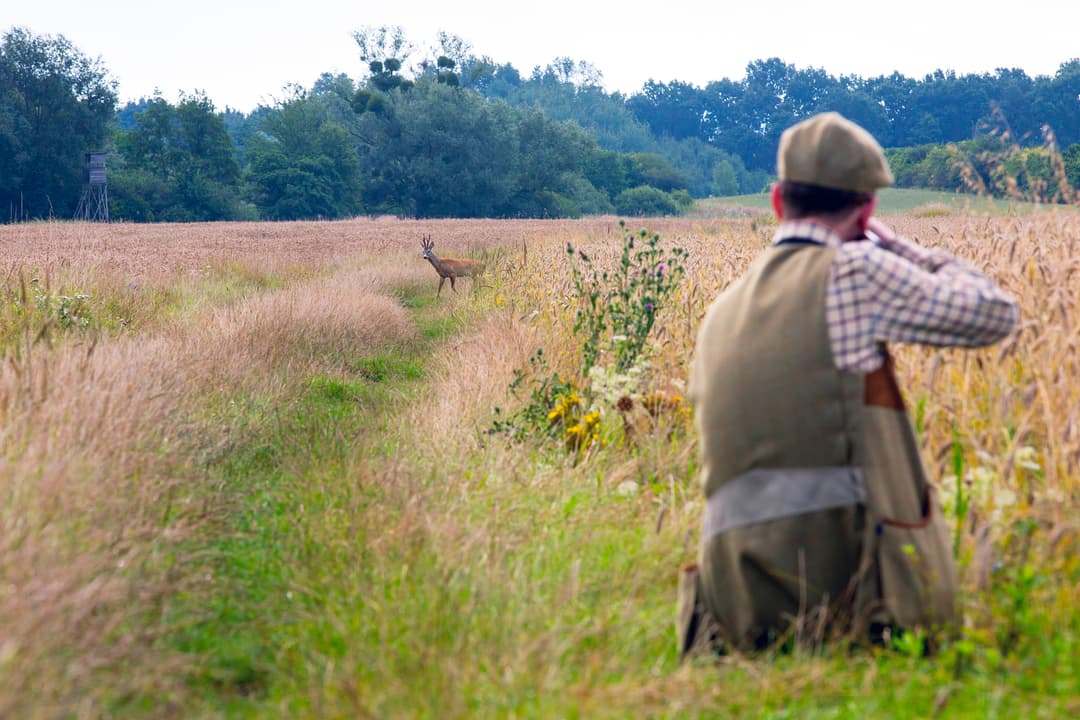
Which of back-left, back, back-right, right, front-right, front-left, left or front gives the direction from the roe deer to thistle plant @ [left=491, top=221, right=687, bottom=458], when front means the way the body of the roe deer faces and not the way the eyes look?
left

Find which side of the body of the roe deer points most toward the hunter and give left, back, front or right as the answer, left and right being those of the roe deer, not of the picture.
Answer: left

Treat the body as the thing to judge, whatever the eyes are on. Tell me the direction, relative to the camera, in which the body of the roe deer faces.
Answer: to the viewer's left
